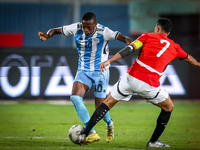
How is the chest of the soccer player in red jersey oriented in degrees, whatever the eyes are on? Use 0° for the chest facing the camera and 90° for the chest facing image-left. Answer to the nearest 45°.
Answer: approximately 180°

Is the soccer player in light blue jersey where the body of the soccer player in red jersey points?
no

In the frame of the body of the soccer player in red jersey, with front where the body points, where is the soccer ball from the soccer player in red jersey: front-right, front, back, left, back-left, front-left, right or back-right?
left

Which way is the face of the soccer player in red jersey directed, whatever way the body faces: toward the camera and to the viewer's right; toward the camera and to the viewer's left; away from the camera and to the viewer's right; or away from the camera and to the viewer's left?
away from the camera and to the viewer's left

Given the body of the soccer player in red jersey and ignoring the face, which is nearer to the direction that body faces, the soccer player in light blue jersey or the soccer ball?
the soccer player in light blue jersey
